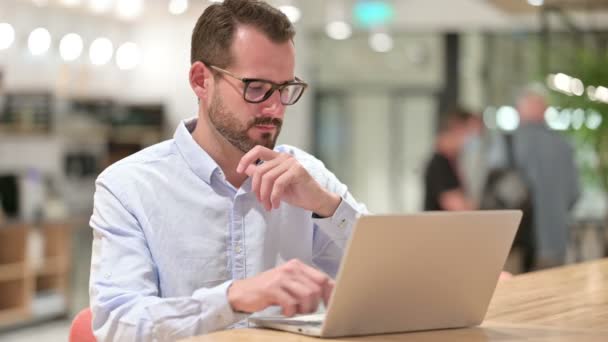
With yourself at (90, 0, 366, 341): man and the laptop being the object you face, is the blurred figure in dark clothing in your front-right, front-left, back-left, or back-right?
back-left

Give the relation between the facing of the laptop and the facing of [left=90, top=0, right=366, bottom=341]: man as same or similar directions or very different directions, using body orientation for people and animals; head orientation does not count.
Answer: very different directions

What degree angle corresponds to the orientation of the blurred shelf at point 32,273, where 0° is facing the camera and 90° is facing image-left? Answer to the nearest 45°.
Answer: approximately 315°

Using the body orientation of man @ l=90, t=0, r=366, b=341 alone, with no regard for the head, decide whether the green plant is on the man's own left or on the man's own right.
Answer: on the man's own left

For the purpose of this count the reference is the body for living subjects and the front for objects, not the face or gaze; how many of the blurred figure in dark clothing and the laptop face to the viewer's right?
1

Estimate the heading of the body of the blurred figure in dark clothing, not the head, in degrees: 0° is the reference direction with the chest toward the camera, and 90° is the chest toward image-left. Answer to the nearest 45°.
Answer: approximately 270°

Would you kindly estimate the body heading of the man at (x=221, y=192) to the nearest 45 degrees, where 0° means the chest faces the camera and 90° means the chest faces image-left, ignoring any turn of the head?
approximately 315°

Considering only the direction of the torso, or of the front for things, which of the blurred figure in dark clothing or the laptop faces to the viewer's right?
the blurred figure in dark clothing

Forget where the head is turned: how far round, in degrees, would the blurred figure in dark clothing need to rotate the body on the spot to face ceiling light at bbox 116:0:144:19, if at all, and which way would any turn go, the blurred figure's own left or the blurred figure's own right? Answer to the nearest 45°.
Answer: approximately 135° to the blurred figure's own left

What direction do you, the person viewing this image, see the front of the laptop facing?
facing away from the viewer and to the left of the viewer

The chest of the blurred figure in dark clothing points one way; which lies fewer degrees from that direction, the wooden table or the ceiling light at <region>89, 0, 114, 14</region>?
the wooden table

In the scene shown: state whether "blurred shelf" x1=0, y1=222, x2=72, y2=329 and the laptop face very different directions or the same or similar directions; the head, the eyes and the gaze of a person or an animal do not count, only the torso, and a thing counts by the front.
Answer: very different directions
